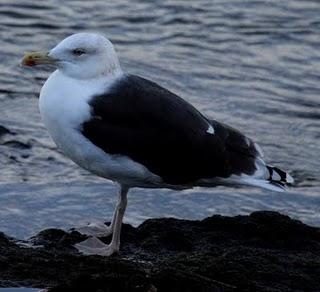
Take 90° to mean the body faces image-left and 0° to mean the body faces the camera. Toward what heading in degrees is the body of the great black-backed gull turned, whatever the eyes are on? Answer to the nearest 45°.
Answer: approximately 90°

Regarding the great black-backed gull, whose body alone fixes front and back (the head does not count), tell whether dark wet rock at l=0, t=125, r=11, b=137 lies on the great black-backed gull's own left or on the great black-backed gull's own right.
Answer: on the great black-backed gull's own right
